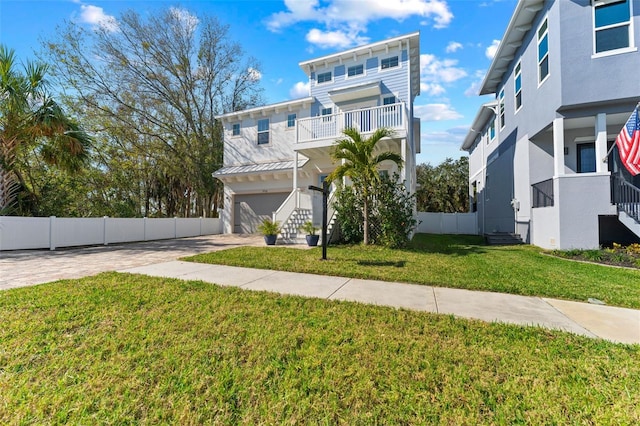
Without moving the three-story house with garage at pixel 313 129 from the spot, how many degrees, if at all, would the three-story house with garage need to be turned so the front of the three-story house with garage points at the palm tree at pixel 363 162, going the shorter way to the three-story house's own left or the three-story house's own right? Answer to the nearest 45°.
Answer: approximately 45° to the three-story house's own left

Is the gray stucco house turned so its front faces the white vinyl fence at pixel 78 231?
no

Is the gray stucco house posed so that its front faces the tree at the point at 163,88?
no

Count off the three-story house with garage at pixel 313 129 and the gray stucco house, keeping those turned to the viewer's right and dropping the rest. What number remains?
0

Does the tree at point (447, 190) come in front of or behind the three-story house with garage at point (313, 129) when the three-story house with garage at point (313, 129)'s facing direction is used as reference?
behind

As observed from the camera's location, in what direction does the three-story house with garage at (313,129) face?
facing the viewer and to the left of the viewer

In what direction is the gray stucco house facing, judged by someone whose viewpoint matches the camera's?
facing the viewer

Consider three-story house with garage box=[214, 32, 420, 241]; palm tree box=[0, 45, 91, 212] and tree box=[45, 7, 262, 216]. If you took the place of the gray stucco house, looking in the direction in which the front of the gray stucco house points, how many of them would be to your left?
0

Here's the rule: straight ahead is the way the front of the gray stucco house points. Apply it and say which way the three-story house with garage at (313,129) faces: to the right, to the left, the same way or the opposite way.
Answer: the same way

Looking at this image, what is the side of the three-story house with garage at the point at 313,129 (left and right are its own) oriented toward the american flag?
left

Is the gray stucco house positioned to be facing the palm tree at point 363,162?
no
